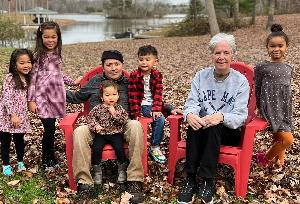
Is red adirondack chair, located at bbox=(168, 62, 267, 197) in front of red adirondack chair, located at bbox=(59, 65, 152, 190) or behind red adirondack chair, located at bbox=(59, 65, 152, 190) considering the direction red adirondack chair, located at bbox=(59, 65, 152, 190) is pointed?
in front

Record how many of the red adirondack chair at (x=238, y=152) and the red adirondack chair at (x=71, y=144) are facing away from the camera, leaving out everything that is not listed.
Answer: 0

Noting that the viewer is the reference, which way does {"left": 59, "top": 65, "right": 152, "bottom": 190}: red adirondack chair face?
facing the viewer and to the right of the viewer

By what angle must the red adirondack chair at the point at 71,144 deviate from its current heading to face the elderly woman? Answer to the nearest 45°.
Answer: approximately 45° to its left

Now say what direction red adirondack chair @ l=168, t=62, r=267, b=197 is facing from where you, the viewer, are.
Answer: facing the viewer and to the left of the viewer

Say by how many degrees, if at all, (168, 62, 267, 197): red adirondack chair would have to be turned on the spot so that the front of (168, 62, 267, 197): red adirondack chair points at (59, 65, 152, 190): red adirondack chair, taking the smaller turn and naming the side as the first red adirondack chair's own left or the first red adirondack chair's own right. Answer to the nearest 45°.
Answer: approximately 45° to the first red adirondack chair's own right
